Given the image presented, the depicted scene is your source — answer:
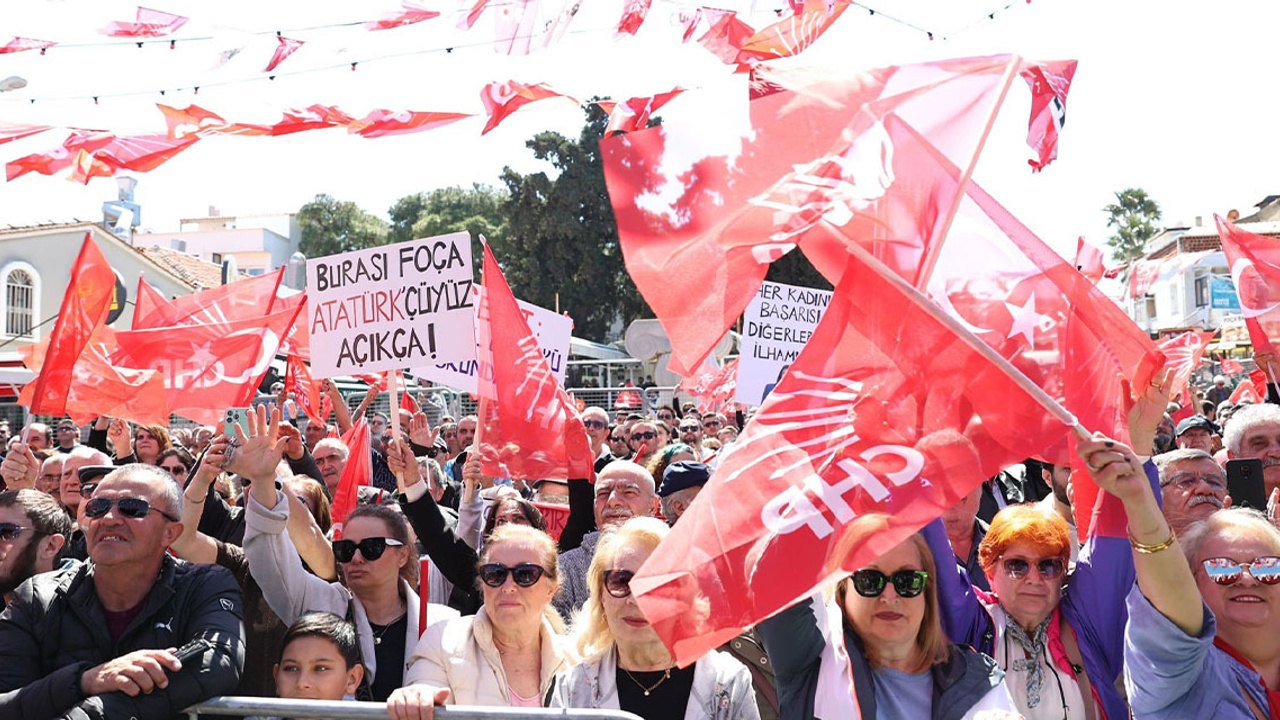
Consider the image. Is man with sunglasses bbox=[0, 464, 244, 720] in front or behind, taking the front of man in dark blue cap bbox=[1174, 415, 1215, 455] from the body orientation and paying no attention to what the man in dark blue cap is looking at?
in front

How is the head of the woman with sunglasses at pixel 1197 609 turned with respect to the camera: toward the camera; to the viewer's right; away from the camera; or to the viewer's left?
toward the camera

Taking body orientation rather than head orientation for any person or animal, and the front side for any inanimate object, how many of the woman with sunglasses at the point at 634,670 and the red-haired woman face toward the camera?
2

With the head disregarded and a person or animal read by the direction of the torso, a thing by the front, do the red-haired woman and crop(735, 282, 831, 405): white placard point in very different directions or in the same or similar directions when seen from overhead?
same or similar directions

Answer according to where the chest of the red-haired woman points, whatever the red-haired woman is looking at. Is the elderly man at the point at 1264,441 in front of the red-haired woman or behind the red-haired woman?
behind

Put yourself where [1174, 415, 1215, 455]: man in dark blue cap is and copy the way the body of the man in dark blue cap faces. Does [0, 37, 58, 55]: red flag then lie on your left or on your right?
on your right

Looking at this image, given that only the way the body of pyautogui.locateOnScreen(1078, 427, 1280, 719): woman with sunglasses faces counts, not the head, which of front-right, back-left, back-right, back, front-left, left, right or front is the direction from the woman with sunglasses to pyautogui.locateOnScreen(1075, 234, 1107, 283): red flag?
back

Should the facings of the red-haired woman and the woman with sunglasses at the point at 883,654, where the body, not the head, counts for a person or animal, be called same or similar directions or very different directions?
same or similar directions

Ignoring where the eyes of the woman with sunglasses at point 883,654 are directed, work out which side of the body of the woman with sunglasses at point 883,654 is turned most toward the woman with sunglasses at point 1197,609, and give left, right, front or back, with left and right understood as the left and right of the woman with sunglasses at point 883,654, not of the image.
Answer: left

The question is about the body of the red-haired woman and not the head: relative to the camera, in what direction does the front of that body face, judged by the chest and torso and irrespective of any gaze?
toward the camera

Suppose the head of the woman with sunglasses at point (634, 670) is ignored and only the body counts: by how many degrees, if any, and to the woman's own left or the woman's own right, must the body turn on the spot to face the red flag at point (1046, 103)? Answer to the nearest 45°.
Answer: approximately 135° to the woman's own left

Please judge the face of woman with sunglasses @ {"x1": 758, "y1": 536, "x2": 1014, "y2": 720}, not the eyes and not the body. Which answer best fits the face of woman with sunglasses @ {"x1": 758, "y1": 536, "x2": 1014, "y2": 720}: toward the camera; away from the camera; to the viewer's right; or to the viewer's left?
toward the camera

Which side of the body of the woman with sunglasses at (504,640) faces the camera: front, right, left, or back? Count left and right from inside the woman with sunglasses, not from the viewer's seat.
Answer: front

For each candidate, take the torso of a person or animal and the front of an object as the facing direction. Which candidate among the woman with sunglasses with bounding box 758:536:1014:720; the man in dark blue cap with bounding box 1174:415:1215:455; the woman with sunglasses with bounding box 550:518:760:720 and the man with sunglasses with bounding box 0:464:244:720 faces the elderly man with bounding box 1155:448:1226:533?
the man in dark blue cap
